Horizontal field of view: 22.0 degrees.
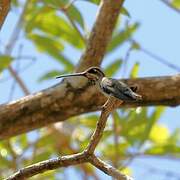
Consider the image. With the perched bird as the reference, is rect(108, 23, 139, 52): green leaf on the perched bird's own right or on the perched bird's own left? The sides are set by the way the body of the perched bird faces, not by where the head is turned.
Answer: on the perched bird's own right

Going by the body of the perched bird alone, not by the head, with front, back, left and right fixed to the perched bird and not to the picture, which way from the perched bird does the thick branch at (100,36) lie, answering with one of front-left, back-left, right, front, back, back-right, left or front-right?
right

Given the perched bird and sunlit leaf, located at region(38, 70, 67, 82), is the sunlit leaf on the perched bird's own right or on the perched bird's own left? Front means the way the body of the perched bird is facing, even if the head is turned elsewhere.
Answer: on the perched bird's own right

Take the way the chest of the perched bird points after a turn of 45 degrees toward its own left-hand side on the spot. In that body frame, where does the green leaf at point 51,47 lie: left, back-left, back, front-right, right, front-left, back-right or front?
back-right

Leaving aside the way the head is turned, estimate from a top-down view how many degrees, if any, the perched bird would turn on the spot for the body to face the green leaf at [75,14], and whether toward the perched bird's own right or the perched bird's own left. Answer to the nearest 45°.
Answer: approximately 90° to the perched bird's own right

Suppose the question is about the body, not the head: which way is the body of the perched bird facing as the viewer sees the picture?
to the viewer's left

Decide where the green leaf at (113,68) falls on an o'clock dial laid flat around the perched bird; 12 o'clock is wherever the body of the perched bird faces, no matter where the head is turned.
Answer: The green leaf is roughly at 3 o'clock from the perched bird.
